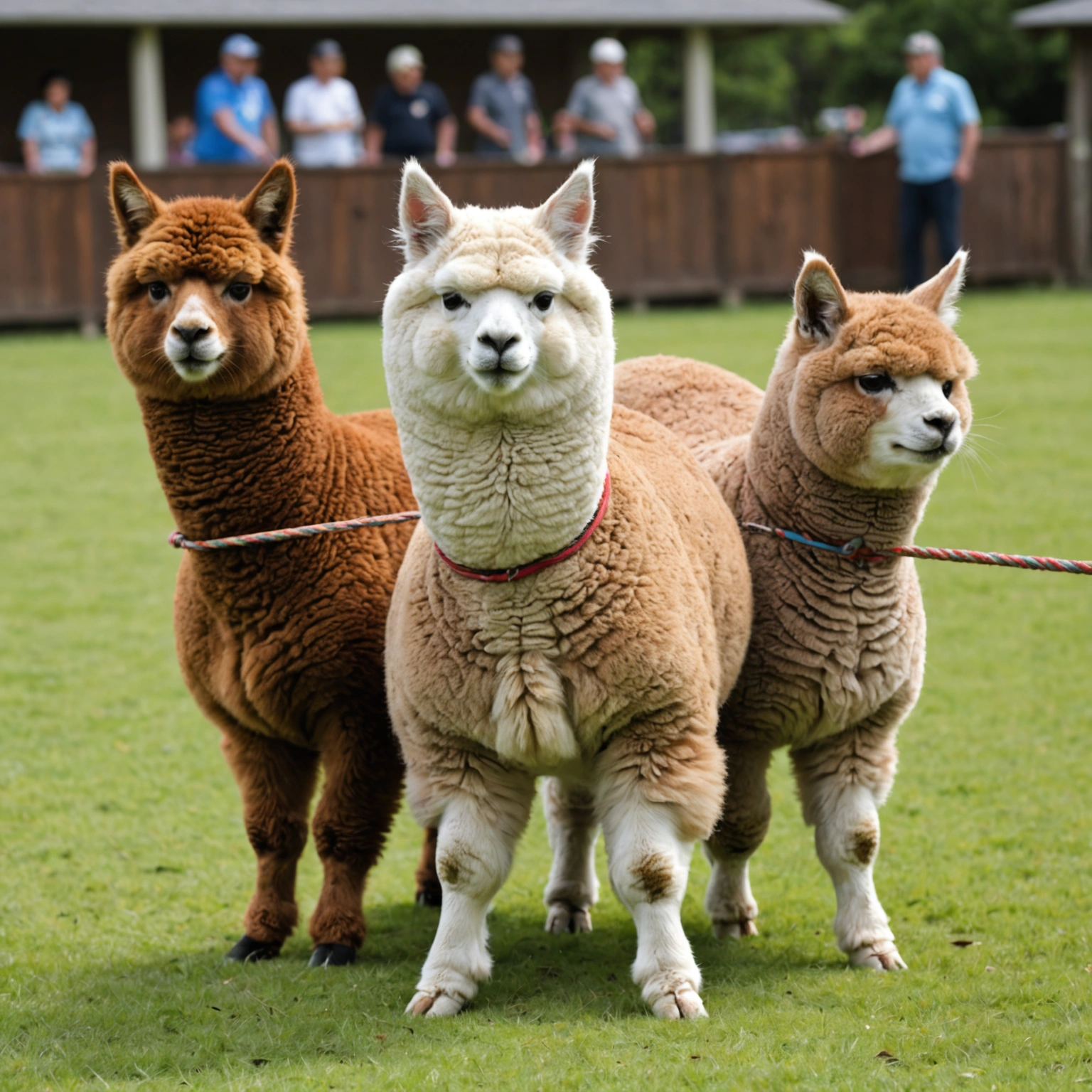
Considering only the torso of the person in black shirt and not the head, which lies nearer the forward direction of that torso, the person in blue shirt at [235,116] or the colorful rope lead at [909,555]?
the colorful rope lead

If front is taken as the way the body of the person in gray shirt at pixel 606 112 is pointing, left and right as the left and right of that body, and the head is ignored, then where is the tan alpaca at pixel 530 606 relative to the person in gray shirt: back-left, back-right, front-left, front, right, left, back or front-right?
front

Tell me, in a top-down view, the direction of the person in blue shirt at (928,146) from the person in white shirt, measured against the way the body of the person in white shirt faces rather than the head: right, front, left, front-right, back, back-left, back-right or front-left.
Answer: left

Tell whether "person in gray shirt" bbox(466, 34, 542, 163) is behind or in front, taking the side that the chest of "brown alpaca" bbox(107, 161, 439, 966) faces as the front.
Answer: behind

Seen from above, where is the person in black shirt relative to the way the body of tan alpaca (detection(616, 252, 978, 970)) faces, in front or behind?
behind

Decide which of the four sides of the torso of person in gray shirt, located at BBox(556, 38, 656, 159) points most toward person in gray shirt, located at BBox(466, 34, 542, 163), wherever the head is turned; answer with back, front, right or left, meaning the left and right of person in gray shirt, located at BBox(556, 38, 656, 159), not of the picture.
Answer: right

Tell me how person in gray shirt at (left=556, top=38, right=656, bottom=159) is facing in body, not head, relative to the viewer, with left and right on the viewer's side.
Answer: facing the viewer

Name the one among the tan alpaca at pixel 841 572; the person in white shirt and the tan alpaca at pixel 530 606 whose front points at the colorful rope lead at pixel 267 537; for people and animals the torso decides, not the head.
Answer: the person in white shirt

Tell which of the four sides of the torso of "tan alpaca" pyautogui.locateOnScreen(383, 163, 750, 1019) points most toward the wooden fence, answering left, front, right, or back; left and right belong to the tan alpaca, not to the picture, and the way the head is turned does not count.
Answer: back

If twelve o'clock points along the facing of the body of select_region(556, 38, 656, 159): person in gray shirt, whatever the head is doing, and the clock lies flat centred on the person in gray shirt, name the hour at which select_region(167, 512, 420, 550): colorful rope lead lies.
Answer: The colorful rope lead is roughly at 12 o'clock from the person in gray shirt.

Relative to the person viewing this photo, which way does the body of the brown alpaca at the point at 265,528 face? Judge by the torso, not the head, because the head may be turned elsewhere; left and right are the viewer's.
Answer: facing the viewer and to the left of the viewer

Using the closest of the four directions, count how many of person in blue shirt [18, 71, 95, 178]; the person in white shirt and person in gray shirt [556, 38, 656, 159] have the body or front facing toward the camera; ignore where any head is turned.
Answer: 3
